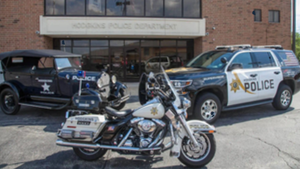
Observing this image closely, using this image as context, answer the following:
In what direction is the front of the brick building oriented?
toward the camera

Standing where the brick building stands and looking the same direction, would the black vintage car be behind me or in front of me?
in front
